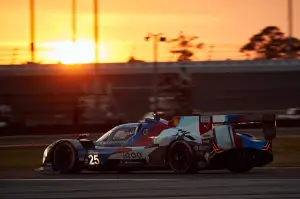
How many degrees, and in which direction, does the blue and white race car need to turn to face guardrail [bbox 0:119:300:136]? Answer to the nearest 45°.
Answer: approximately 45° to its right

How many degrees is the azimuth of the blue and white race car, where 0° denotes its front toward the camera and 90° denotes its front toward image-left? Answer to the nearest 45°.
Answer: approximately 135°
